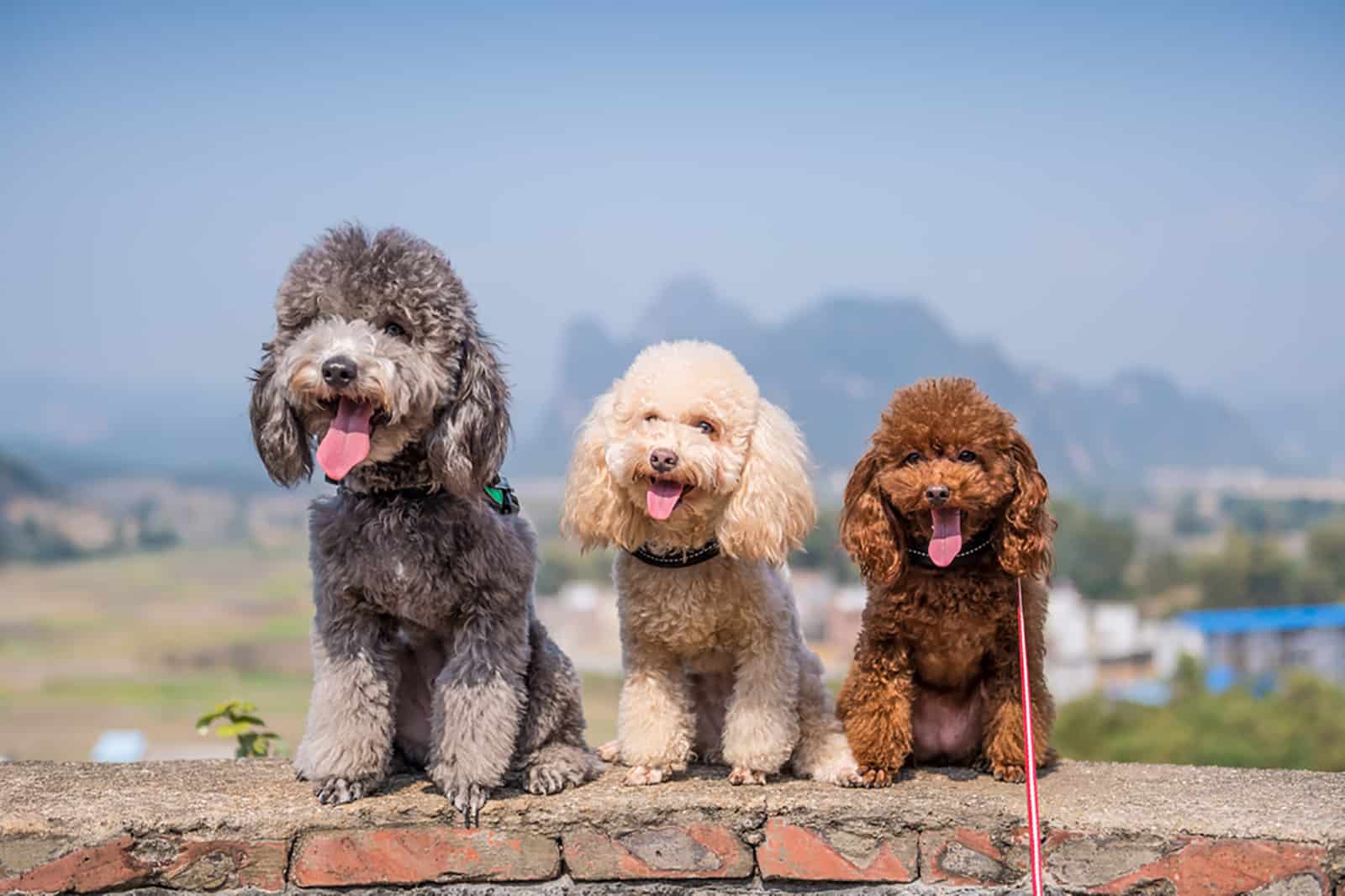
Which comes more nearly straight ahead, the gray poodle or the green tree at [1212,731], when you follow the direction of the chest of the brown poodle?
the gray poodle

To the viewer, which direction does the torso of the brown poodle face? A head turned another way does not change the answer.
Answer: toward the camera

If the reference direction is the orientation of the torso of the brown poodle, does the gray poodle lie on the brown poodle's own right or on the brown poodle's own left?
on the brown poodle's own right

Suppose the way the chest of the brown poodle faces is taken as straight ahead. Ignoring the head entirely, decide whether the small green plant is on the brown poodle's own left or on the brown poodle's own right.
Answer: on the brown poodle's own right

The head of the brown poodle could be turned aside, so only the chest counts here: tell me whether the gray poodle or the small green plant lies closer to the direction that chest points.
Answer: the gray poodle

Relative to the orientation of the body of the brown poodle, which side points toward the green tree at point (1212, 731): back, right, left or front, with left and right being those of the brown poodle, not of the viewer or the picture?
back
